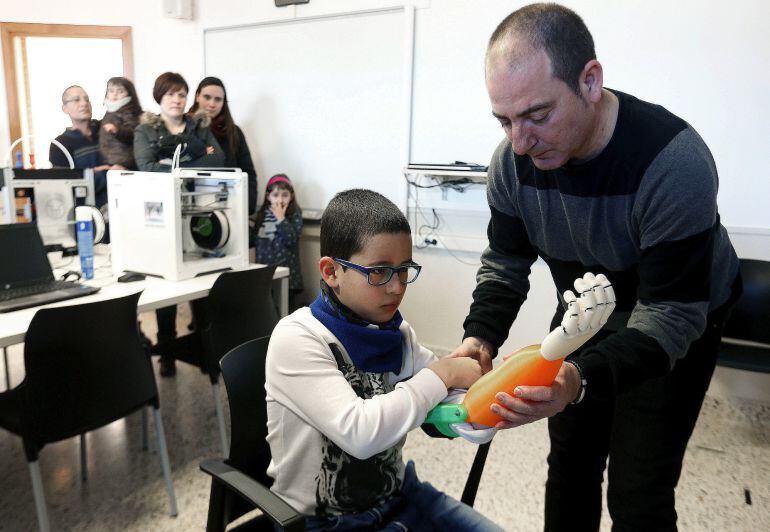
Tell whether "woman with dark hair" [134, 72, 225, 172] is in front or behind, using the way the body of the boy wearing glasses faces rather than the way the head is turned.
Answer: behind

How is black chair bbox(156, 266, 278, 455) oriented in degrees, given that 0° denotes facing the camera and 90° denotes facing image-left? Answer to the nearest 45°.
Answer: approximately 135°

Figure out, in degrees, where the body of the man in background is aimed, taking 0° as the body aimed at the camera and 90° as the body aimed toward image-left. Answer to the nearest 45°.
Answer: approximately 315°

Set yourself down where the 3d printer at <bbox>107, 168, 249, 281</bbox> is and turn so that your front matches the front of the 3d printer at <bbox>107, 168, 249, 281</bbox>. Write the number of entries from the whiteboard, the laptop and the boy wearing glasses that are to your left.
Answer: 1

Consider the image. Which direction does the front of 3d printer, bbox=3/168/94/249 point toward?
toward the camera

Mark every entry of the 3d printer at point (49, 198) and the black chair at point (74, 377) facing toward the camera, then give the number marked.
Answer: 1

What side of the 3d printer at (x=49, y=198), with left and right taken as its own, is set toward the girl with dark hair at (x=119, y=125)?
back

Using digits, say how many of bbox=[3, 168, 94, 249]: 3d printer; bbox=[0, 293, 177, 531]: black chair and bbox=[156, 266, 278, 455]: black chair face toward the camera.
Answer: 1

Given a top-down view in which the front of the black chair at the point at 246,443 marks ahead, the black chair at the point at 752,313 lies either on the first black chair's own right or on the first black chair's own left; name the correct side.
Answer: on the first black chair's own left

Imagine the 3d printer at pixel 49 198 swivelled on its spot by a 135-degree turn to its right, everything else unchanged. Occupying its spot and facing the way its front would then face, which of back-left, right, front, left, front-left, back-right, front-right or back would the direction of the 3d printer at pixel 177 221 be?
back

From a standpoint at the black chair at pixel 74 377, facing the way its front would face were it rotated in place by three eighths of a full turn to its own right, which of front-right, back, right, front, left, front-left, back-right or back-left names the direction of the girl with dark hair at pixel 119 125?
left

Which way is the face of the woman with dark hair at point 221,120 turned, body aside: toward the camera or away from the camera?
toward the camera

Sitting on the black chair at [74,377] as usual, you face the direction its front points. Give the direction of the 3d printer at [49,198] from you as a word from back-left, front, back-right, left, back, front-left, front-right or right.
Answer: front-right

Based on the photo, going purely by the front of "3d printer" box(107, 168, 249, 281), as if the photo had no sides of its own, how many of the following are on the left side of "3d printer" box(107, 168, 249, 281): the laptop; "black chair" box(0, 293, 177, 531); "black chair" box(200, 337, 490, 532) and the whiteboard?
1

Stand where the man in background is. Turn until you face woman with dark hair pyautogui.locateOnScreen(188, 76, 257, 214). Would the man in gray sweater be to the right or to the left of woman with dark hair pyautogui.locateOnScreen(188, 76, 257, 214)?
right

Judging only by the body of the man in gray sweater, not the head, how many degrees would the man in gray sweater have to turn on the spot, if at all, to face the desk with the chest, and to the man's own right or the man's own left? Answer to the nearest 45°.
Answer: approximately 45° to the man's own right

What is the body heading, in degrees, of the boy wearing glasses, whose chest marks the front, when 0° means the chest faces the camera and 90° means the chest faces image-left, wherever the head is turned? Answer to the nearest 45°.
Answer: approximately 315°

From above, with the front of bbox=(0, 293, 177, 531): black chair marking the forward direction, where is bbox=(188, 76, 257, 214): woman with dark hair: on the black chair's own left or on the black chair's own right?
on the black chair's own right
